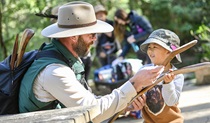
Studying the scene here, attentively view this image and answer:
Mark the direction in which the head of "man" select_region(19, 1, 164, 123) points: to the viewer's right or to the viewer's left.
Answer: to the viewer's right

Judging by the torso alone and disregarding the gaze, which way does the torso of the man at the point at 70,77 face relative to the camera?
to the viewer's right

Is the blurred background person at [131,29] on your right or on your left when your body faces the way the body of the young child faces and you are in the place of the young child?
on your right

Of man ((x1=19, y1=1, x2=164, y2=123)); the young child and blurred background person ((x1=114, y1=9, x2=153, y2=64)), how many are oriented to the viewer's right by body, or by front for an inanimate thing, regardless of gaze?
1

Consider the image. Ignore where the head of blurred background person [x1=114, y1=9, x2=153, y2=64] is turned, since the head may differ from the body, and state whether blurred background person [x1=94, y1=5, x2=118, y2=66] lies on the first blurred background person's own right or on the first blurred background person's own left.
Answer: on the first blurred background person's own right

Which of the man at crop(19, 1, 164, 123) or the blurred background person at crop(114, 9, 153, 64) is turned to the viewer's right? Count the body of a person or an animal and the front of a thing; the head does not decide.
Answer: the man

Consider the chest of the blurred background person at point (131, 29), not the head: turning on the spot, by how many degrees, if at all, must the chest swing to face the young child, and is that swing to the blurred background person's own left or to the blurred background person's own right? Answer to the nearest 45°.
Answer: approximately 45° to the blurred background person's own left

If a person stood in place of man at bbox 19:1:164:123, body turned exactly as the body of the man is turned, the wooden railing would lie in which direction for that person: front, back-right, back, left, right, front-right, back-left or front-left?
right

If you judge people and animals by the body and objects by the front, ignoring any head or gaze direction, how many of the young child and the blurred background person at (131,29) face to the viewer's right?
0

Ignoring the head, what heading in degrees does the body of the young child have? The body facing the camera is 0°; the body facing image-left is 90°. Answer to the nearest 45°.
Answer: approximately 45°

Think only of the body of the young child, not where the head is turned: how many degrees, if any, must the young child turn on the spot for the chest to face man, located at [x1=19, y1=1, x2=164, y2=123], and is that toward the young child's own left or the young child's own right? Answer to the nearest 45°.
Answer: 0° — they already face them

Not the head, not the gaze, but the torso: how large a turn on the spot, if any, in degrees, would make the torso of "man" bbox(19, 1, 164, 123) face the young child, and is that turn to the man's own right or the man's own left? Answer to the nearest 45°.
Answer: approximately 45° to the man's own left

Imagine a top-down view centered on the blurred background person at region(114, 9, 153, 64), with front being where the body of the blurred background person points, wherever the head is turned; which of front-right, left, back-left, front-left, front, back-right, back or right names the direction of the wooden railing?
front-left

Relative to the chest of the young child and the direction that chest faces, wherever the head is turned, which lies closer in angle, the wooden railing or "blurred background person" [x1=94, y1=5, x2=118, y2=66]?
the wooden railing
